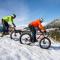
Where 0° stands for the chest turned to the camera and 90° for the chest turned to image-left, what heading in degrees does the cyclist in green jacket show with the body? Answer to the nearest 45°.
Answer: approximately 270°

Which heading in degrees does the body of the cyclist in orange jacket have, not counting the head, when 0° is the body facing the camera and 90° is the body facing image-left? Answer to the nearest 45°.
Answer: approximately 270°
